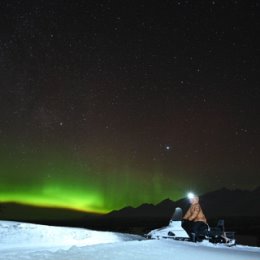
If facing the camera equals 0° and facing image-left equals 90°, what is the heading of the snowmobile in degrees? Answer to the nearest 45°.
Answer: approximately 90°
